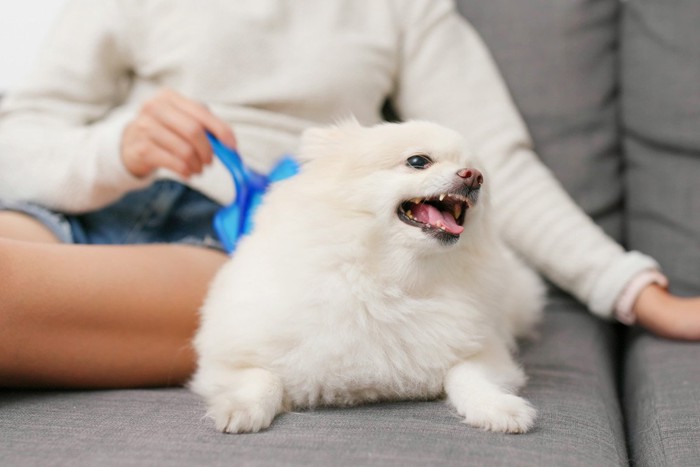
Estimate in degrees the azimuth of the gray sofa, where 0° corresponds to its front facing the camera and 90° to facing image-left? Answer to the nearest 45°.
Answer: approximately 0°

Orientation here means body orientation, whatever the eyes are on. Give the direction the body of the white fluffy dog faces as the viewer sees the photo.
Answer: toward the camera
